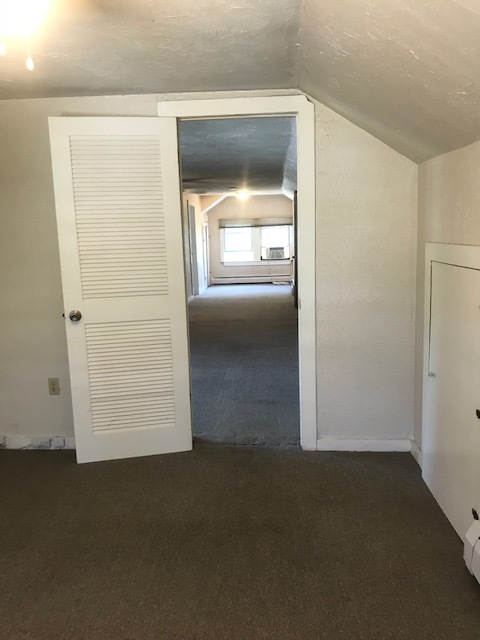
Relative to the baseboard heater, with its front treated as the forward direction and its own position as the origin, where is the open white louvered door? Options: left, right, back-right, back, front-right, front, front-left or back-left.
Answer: front

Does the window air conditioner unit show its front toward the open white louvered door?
yes

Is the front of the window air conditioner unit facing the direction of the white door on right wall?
yes

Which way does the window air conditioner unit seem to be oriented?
toward the camera
